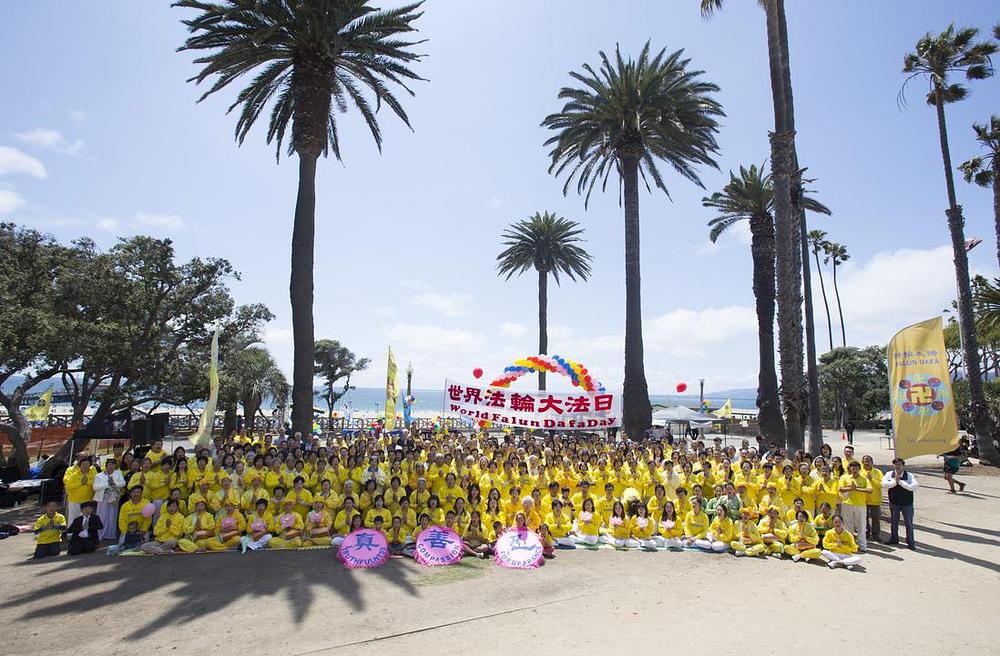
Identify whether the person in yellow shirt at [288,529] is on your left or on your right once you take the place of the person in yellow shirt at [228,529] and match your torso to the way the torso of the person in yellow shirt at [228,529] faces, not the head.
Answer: on your left

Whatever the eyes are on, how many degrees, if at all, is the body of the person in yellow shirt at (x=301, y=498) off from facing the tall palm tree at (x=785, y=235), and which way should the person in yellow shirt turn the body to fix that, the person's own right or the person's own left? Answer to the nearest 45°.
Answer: approximately 90° to the person's own left

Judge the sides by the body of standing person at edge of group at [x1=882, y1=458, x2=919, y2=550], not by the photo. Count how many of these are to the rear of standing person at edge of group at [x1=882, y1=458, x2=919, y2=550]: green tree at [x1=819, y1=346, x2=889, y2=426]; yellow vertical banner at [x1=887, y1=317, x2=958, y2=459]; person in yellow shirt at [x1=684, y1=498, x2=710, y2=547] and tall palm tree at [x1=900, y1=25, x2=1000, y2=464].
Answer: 3

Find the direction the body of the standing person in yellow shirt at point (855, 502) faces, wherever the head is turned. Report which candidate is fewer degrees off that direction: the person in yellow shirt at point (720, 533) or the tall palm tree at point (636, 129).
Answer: the person in yellow shirt

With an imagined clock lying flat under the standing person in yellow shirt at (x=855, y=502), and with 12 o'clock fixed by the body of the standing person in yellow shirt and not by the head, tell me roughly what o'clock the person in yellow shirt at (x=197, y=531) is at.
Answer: The person in yellow shirt is roughly at 2 o'clock from the standing person in yellow shirt.

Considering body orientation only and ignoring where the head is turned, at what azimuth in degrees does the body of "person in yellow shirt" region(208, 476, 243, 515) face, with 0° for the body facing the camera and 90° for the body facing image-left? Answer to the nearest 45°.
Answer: approximately 0°
